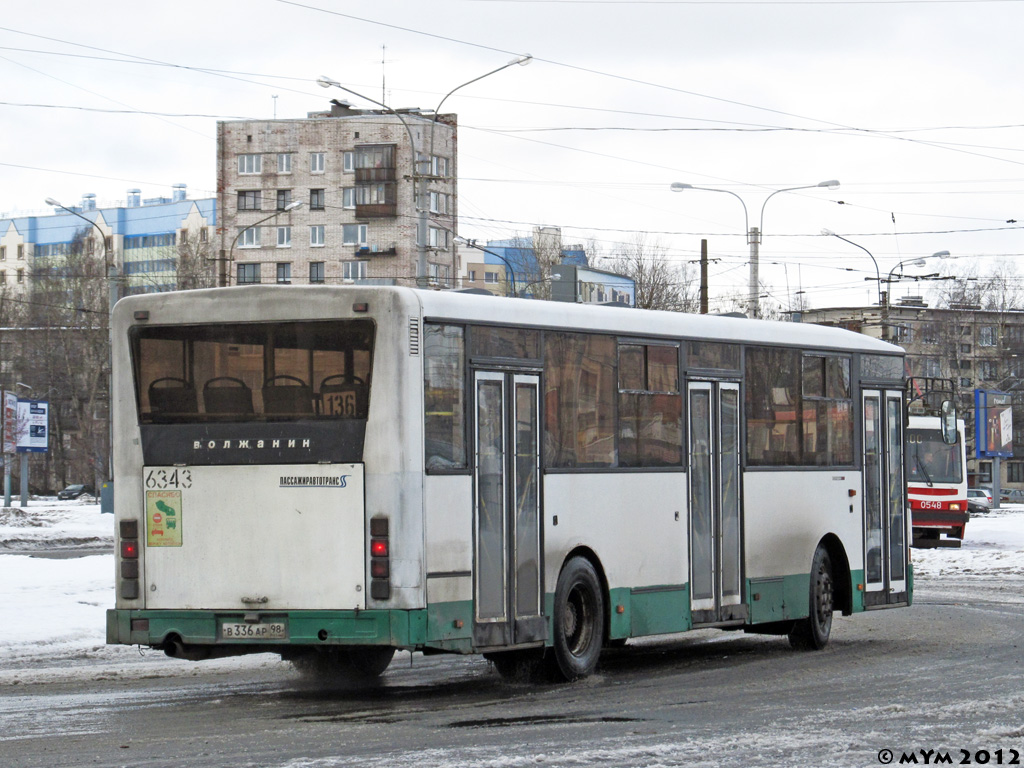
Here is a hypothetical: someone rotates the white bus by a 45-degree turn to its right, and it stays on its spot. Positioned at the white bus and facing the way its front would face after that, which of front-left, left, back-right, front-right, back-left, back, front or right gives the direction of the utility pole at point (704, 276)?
left

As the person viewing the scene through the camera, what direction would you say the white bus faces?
facing away from the viewer and to the right of the viewer
